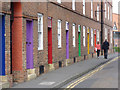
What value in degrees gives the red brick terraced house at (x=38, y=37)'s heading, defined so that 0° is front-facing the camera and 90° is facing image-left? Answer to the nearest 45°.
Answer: approximately 315°
